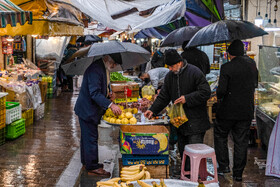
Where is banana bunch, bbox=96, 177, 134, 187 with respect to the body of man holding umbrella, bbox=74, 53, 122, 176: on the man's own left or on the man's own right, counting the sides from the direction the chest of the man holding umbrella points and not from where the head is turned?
on the man's own right

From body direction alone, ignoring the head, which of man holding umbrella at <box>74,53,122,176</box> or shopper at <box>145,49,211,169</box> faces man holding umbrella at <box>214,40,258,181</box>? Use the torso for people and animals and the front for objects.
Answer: man holding umbrella at <box>74,53,122,176</box>

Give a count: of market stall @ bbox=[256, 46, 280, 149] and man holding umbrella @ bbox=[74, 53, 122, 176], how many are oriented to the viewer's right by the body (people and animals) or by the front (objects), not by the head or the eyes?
1

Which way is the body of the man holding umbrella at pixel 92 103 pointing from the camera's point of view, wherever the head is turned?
to the viewer's right

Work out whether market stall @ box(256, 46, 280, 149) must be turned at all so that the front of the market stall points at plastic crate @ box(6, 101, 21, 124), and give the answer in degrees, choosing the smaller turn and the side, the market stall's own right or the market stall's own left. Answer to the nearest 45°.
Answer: approximately 45° to the market stall's own right

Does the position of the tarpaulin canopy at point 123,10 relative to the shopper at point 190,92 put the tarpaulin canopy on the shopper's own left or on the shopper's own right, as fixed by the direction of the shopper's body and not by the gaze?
on the shopper's own right

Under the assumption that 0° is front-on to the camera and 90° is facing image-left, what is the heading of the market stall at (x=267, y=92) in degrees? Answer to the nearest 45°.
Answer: approximately 45°

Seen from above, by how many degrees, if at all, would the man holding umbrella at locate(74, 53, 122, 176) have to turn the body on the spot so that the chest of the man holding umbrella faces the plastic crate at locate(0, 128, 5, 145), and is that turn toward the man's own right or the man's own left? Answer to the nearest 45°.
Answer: approximately 135° to the man's own left

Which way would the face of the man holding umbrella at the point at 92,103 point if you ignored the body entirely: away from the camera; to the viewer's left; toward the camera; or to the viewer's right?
to the viewer's right
